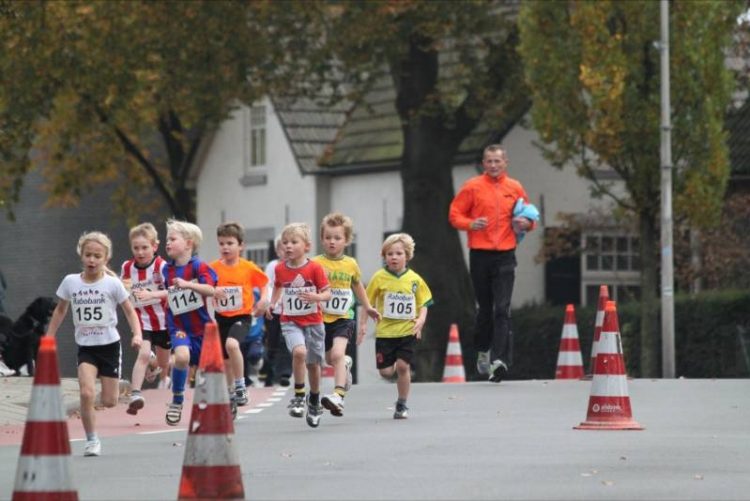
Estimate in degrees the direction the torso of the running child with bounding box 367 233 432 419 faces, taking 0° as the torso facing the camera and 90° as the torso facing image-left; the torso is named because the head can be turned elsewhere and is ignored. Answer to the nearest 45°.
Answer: approximately 0°

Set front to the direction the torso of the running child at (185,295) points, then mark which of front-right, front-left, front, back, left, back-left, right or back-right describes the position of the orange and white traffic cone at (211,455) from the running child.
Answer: front-left

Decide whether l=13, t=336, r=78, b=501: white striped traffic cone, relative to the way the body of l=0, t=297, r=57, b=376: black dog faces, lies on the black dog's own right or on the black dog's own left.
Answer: on the black dog's own right

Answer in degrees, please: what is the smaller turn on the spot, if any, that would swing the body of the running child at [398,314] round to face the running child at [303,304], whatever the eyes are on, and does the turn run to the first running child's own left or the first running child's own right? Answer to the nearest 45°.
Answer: approximately 45° to the first running child's own right

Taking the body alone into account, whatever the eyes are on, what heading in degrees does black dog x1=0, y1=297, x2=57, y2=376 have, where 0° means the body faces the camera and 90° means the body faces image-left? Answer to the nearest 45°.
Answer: approximately 270°

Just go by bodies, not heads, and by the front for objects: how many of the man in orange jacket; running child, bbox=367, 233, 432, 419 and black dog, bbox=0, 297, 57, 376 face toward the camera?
2

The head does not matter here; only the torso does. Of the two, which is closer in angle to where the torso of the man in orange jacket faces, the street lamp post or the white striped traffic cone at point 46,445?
the white striped traffic cone
